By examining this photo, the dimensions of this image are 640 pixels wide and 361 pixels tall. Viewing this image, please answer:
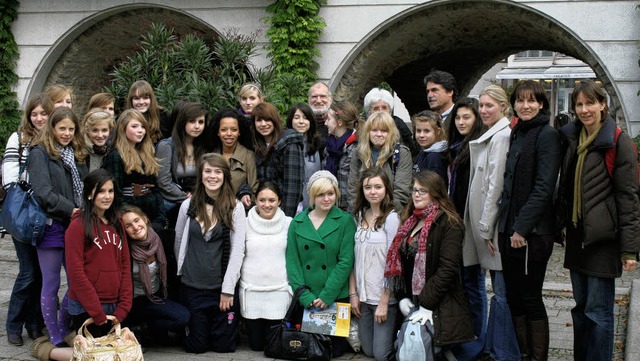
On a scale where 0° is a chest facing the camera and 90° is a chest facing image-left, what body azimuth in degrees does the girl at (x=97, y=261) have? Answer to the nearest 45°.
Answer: approximately 315°

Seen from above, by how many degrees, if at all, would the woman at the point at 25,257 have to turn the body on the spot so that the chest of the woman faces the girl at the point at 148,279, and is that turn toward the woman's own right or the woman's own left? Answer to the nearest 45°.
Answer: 0° — they already face them

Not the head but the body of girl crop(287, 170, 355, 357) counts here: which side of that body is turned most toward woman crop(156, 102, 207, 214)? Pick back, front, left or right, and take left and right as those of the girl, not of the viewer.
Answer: right

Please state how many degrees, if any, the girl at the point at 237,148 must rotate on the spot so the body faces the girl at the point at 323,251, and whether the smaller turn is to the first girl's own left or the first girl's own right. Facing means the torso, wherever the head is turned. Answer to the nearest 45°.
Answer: approximately 45° to the first girl's own left

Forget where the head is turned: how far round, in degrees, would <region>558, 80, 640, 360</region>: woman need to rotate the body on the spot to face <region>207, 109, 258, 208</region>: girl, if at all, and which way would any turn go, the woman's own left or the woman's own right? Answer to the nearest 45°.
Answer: approximately 45° to the woman's own right
